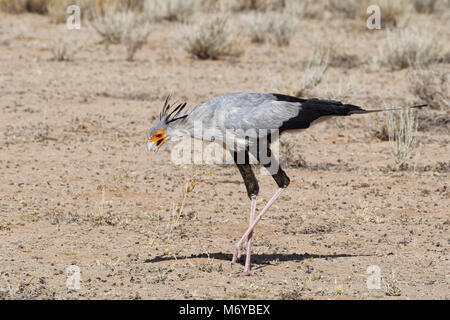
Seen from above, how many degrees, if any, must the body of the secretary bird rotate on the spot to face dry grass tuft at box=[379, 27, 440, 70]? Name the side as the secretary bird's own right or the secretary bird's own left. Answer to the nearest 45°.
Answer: approximately 90° to the secretary bird's own right

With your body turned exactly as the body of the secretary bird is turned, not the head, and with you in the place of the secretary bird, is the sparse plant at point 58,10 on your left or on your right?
on your right

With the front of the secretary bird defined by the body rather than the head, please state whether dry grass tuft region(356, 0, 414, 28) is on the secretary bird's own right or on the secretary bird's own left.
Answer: on the secretary bird's own right

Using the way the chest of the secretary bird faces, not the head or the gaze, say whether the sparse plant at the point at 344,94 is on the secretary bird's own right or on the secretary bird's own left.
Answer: on the secretary bird's own right

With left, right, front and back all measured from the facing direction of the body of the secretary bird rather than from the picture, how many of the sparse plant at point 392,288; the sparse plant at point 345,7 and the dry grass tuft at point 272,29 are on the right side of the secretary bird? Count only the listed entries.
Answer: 2

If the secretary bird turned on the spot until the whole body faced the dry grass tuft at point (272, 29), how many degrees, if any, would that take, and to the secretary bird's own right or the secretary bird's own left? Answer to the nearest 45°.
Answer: approximately 90° to the secretary bird's own right

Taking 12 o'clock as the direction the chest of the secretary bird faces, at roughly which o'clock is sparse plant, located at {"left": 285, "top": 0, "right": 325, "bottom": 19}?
The sparse plant is roughly at 3 o'clock from the secretary bird.

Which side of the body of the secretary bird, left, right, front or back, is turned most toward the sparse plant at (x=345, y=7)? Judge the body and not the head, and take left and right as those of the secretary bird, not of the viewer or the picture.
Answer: right

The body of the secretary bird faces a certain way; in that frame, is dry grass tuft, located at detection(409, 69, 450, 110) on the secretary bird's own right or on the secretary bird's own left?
on the secretary bird's own right

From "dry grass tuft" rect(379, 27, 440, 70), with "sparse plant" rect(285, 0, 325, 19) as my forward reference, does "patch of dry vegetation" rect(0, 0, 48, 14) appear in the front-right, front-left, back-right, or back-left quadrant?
front-left

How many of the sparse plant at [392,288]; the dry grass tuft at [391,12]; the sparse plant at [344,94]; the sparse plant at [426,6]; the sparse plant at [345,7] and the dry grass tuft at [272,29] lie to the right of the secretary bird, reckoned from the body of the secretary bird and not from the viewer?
5

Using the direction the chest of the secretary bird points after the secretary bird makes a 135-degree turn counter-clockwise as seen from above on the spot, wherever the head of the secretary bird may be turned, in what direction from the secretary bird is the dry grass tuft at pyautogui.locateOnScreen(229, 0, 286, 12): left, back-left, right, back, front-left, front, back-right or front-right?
back-left

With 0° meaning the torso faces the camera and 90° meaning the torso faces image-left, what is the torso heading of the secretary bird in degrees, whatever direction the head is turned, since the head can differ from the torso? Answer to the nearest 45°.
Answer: approximately 90°

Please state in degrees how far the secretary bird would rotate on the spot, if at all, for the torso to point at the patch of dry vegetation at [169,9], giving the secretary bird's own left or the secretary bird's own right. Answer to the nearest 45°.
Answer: approximately 90° to the secretary bird's own right
